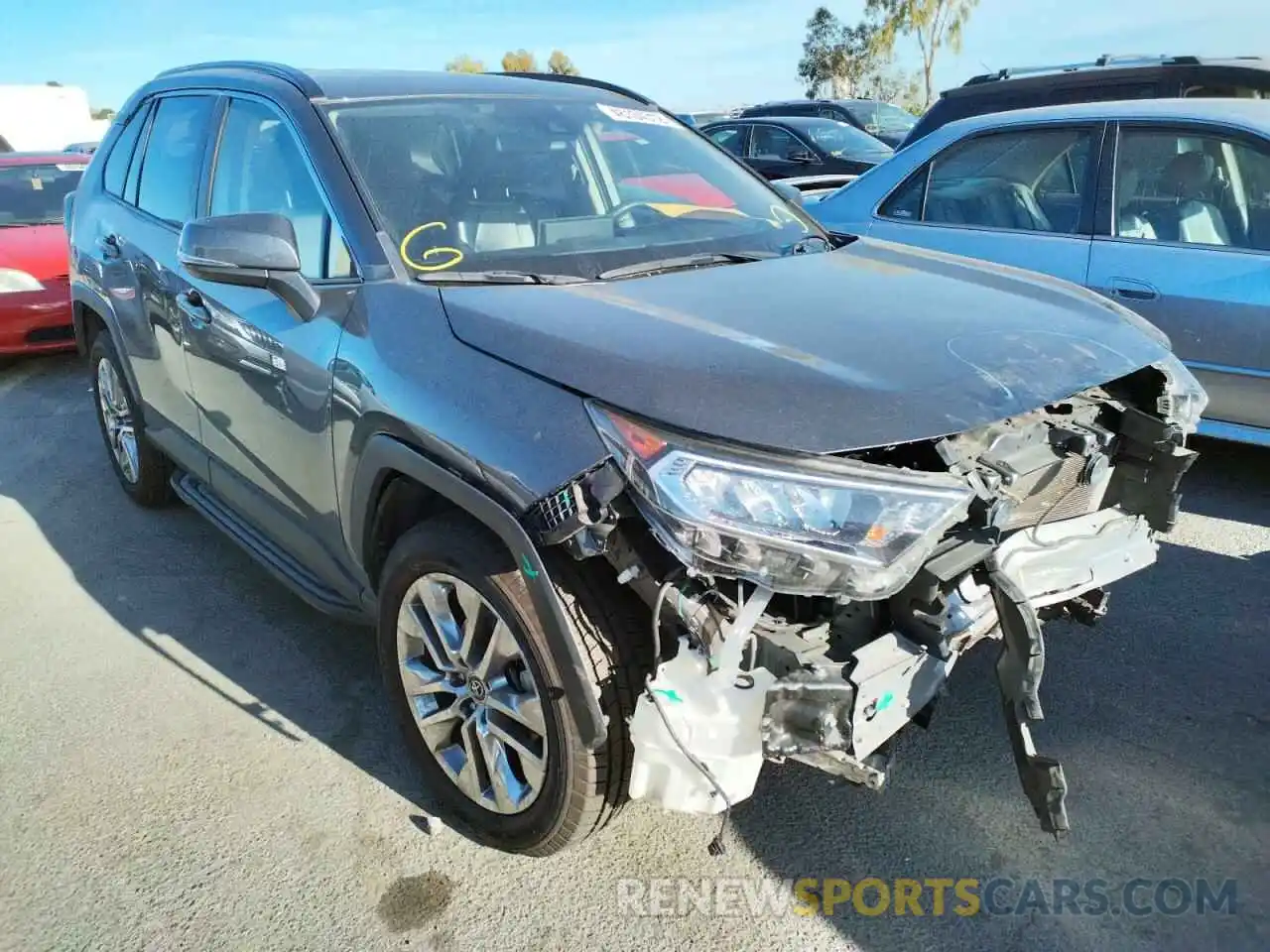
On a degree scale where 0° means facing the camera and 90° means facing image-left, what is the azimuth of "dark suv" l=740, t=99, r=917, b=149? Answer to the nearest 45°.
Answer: approximately 315°

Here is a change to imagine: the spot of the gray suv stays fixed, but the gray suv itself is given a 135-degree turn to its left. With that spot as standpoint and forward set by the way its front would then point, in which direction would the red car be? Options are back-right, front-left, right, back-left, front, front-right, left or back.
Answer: front-left

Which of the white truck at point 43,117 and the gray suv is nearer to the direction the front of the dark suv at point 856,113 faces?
the gray suv

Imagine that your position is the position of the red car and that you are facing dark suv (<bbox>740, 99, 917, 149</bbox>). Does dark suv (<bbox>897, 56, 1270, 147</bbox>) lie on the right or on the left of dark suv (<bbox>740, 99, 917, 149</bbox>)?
right
